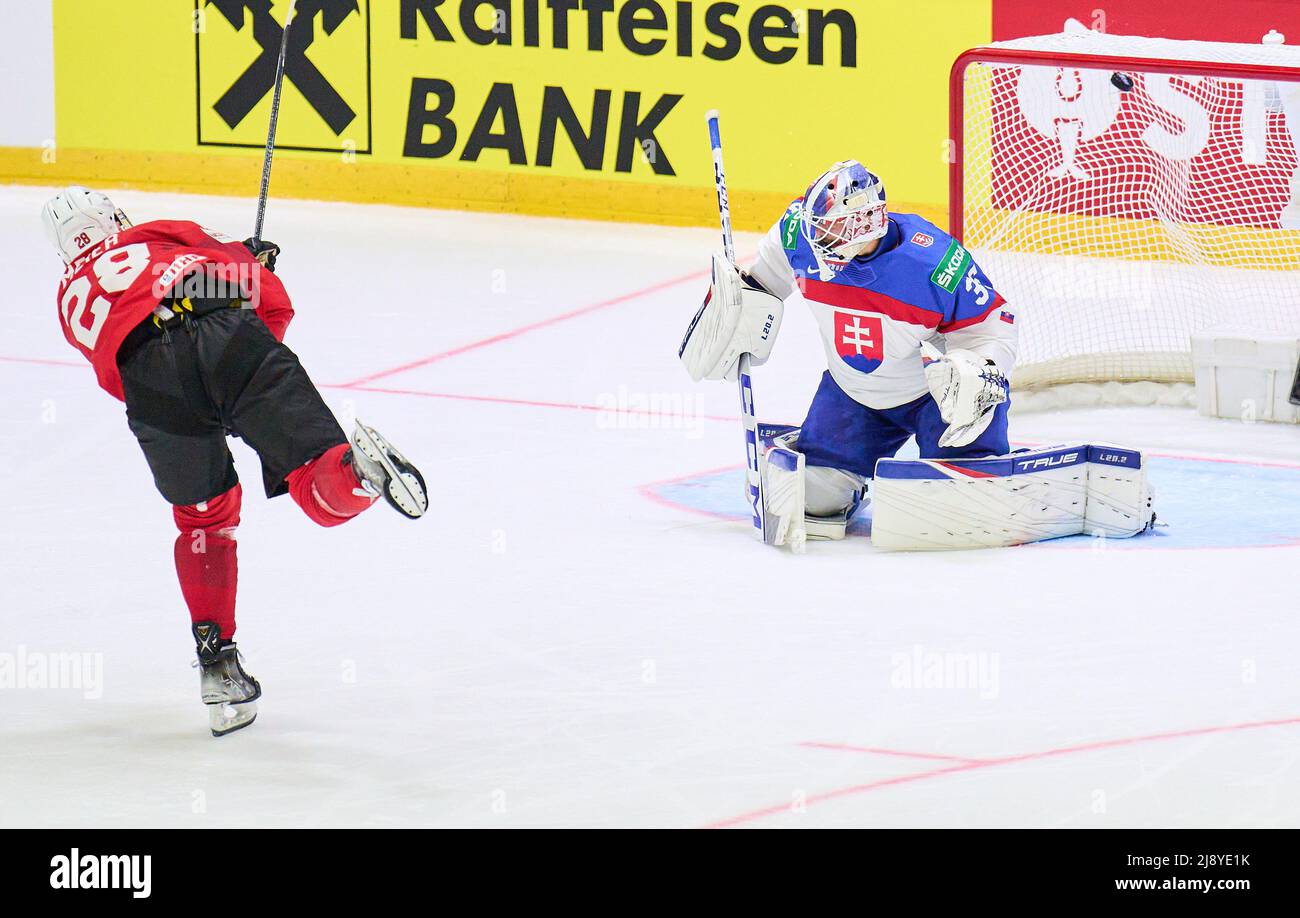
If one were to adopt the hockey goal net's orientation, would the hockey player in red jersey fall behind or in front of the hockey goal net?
in front

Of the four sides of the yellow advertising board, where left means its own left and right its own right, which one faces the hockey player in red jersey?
front

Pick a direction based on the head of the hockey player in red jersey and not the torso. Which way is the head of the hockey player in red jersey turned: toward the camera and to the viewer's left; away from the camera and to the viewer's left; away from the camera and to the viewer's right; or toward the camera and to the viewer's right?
away from the camera and to the viewer's right

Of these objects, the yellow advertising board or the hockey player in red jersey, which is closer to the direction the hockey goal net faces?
the hockey player in red jersey

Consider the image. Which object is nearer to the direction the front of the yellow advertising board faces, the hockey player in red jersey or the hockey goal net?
the hockey player in red jersey

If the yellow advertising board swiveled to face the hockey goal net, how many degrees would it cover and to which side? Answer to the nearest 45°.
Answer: approximately 45° to its left

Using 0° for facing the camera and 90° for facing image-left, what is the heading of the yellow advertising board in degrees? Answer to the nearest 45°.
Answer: approximately 0°
